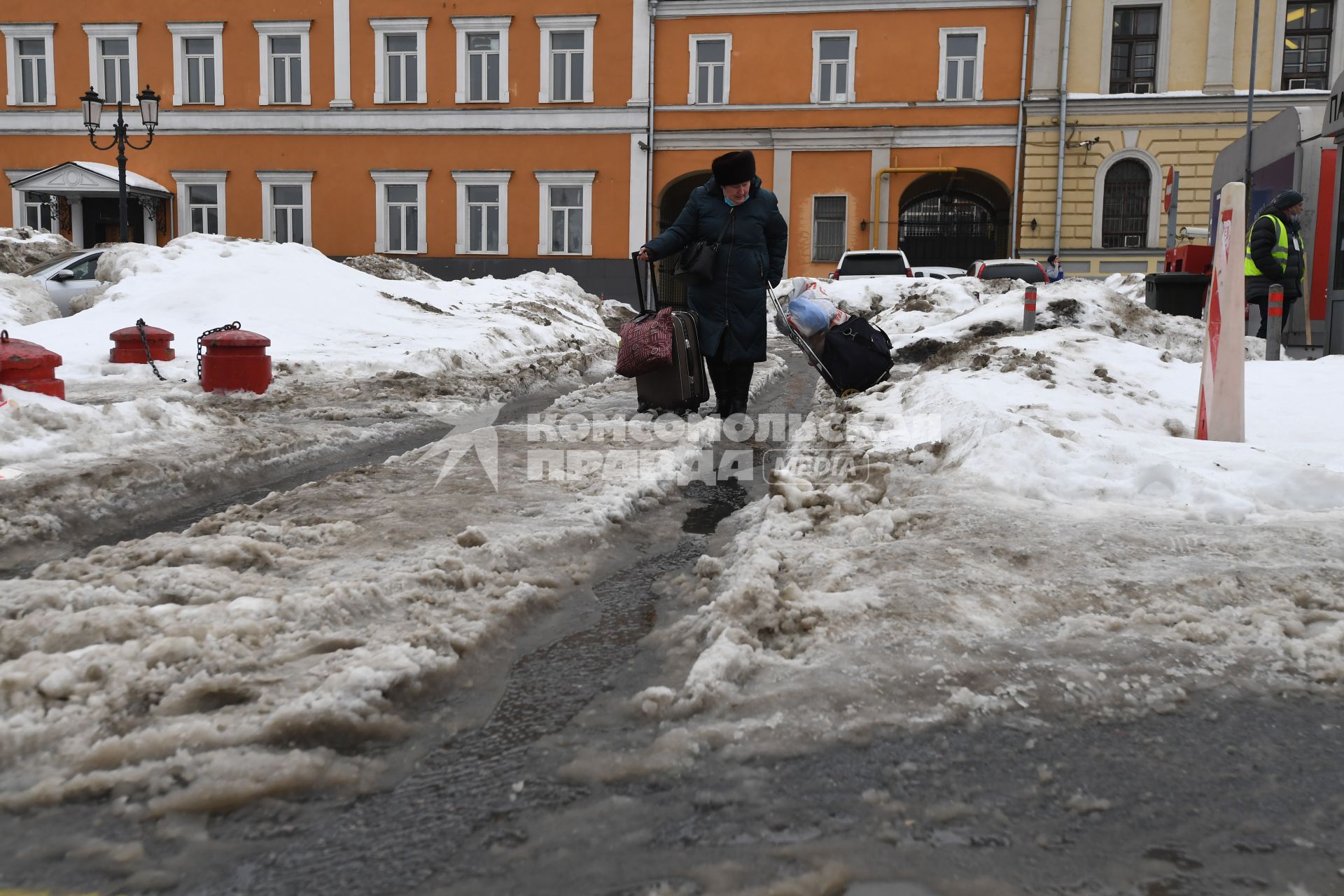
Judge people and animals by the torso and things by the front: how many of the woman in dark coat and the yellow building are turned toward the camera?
2

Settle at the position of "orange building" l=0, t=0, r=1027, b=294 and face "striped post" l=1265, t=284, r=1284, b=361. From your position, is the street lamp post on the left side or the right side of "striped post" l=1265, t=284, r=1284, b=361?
right

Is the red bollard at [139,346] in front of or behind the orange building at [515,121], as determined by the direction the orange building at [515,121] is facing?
in front

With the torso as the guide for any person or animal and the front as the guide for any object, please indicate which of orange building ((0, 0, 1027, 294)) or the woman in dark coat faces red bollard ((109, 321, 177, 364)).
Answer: the orange building

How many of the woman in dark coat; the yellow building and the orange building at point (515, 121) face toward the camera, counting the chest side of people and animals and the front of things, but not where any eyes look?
3

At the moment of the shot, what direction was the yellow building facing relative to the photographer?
facing the viewer

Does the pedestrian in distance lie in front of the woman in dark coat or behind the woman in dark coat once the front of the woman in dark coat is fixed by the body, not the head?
behind

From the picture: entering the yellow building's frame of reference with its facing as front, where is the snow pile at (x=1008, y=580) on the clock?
The snow pile is roughly at 12 o'clock from the yellow building.

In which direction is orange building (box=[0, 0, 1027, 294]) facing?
toward the camera

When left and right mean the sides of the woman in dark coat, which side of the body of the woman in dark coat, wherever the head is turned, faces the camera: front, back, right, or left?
front

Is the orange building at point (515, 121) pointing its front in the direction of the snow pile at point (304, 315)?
yes
